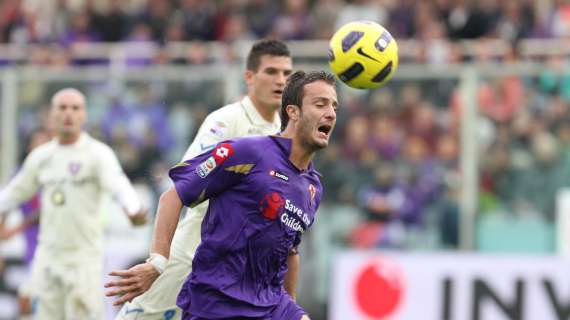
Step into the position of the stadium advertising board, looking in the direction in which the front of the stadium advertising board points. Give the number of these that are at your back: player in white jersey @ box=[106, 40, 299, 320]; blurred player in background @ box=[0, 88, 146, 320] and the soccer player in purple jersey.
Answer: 0

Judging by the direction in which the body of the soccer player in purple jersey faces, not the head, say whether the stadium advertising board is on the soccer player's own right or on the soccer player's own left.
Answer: on the soccer player's own left

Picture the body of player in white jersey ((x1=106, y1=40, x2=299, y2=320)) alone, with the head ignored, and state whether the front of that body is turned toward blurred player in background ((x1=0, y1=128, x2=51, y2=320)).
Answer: no

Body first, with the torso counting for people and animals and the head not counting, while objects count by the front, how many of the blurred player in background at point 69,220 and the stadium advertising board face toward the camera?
2

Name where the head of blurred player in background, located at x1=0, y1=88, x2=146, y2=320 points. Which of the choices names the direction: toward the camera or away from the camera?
toward the camera

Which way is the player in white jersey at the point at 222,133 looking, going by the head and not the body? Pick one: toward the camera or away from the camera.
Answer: toward the camera

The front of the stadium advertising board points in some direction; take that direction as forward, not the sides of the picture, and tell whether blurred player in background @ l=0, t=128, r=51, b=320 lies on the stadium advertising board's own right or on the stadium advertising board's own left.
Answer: on the stadium advertising board's own right

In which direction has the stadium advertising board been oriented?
toward the camera

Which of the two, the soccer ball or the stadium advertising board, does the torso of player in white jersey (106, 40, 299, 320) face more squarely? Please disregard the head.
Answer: the soccer ball

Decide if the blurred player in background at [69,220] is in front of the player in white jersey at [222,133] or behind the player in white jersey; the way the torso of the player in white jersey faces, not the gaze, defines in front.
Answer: behind

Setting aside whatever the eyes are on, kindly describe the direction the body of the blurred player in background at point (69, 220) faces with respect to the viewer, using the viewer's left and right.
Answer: facing the viewer

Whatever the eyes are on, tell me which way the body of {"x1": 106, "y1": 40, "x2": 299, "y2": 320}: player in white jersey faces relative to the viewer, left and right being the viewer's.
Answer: facing the viewer and to the right of the viewer

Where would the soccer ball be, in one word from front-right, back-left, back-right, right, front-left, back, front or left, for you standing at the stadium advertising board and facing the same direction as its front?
front

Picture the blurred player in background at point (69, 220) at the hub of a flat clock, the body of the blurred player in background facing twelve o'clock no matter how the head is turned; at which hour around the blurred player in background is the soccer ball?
The soccer ball is roughly at 11 o'clock from the blurred player in background.
